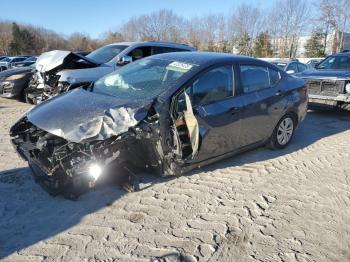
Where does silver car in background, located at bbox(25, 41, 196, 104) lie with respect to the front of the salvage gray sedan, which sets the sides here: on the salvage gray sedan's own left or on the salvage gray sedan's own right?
on the salvage gray sedan's own right

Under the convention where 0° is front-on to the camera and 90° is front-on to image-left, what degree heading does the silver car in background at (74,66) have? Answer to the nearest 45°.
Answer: approximately 45°

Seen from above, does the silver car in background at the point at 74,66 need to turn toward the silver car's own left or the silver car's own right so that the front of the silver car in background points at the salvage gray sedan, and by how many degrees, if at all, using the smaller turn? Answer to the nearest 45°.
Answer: approximately 45° to the silver car's own left

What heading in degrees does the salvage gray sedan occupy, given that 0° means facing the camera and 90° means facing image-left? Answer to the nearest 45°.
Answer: approximately 45°

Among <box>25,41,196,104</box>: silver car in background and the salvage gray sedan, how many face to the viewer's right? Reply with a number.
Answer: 0
